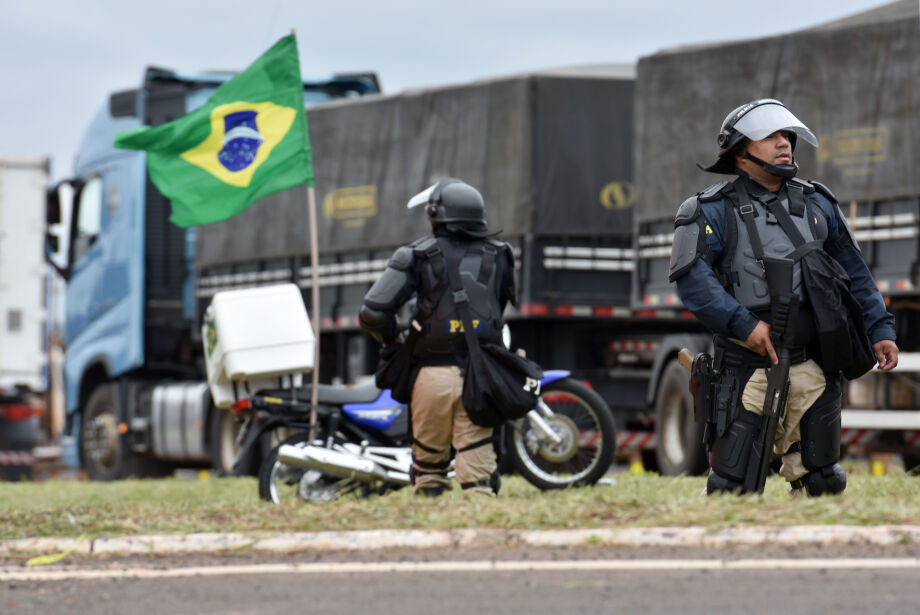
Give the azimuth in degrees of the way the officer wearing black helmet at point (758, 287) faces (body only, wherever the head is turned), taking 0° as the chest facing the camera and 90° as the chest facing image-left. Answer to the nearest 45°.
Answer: approximately 315°

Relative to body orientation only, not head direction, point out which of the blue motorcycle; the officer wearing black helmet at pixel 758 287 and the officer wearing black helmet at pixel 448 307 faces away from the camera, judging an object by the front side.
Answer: the officer wearing black helmet at pixel 448 307

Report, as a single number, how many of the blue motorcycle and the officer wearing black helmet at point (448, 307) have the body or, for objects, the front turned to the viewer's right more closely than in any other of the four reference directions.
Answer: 1

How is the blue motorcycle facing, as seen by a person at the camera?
facing to the right of the viewer

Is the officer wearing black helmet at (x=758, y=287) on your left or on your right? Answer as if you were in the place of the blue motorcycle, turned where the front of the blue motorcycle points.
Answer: on your right

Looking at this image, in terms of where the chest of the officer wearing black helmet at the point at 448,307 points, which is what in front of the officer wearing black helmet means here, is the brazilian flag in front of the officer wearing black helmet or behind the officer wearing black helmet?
in front

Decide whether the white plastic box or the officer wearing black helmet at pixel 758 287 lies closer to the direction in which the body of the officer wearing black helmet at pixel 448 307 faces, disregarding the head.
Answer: the white plastic box

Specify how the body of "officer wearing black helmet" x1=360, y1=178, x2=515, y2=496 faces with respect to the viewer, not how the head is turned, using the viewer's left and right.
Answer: facing away from the viewer

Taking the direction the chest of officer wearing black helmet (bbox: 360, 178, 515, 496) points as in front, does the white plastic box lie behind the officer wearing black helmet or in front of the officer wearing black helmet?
in front

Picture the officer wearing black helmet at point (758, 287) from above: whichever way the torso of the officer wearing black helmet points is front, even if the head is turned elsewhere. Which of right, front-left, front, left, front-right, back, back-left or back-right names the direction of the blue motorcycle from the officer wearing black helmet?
back

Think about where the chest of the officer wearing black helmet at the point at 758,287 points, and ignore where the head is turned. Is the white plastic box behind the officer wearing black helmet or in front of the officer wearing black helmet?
behind

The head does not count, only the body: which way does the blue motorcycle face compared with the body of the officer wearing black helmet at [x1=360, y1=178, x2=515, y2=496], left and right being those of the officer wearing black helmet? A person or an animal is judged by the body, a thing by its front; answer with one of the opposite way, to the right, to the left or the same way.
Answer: to the right
